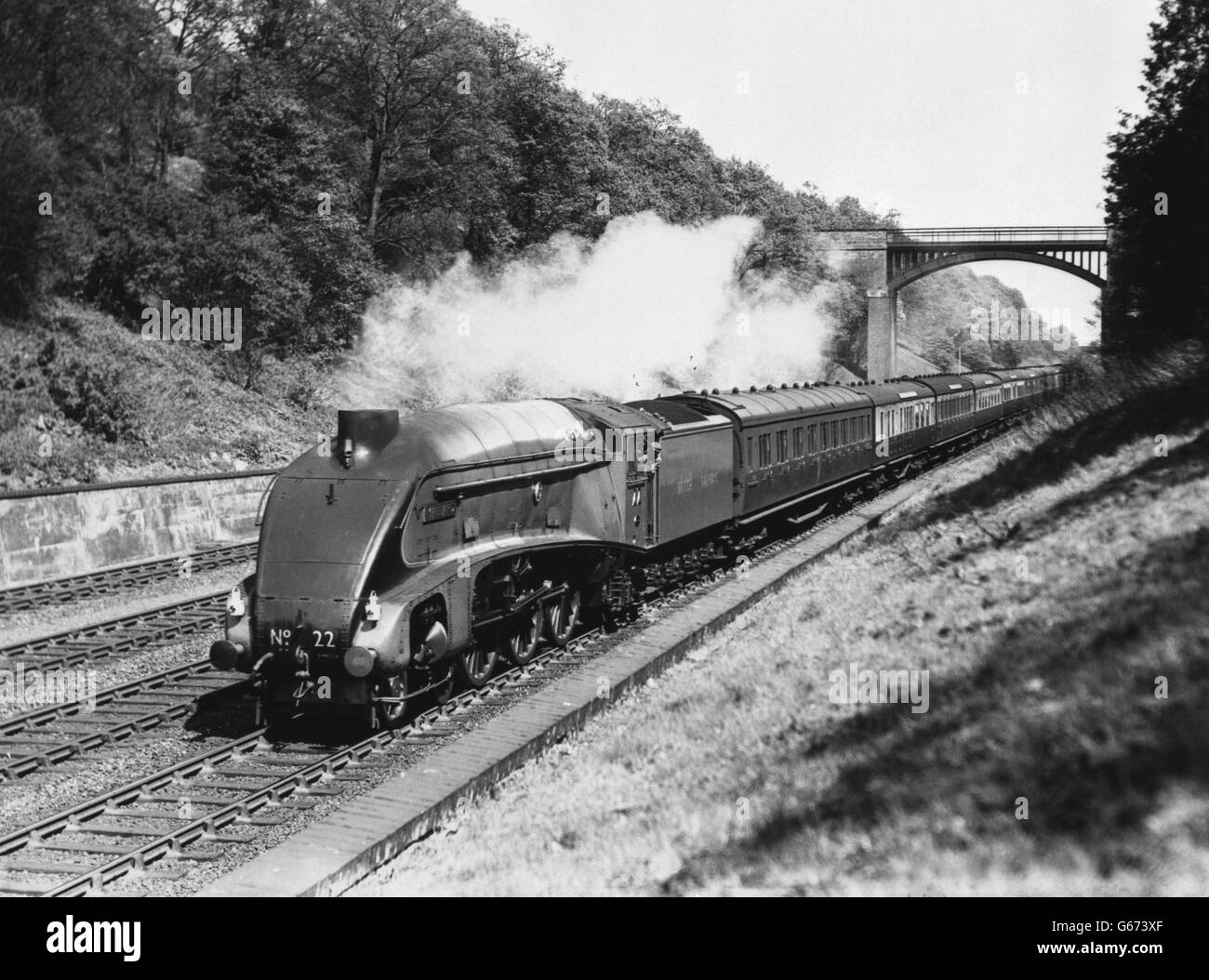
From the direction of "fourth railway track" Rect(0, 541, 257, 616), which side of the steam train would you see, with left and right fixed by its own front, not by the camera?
right

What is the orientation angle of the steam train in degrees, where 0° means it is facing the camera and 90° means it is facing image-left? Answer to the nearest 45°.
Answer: approximately 45°

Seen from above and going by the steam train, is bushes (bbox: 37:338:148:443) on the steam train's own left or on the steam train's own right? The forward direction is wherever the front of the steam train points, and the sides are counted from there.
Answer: on the steam train's own right

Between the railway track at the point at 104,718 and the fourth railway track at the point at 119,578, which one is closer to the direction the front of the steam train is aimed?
the railway track

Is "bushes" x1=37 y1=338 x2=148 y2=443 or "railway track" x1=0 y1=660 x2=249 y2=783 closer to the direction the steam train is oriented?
the railway track
